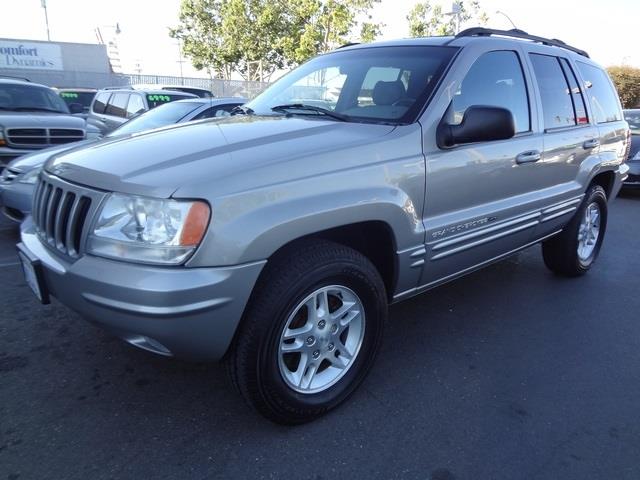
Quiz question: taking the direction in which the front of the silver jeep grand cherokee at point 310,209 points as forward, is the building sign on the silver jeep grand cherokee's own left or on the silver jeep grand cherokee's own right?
on the silver jeep grand cherokee's own right

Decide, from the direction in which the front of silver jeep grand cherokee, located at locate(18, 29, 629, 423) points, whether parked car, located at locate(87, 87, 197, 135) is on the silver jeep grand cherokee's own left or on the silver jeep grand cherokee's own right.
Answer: on the silver jeep grand cherokee's own right

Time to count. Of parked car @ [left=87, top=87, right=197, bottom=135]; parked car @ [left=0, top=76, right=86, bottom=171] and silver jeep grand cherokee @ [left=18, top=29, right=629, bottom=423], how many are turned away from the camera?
0

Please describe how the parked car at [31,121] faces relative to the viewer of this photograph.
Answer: facing the viewer and to the right of the viewer

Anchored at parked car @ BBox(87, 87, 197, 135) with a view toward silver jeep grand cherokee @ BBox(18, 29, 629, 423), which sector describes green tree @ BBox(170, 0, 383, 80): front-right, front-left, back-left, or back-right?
back-left

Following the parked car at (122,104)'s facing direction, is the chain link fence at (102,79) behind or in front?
behind

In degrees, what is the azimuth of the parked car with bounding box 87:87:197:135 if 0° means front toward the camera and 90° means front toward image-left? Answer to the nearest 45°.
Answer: approximately 315°

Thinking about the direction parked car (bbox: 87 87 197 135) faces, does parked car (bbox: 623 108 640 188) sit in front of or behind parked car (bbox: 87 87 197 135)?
in front

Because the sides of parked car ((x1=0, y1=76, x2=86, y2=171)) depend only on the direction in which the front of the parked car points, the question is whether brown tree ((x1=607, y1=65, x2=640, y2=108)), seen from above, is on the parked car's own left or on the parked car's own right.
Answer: on the parked car's own left

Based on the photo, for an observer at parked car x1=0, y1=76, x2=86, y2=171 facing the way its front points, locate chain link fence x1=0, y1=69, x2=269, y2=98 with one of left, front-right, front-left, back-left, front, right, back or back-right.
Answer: back-left

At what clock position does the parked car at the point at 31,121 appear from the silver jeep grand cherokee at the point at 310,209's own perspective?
The parked car is roughly at 3 o'clock from the silver jeep grand cherokee.

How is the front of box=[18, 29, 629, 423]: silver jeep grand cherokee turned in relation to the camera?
facing the viewer and to the left of the viewer

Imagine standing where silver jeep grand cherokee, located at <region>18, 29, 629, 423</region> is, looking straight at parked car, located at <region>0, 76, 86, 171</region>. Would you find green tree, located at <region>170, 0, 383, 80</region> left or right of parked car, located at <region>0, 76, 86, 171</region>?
right

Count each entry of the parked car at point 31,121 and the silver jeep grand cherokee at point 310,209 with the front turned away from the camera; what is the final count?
0

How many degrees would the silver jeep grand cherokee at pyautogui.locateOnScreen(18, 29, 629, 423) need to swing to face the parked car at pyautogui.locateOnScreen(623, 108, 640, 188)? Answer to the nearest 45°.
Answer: approximately 180°

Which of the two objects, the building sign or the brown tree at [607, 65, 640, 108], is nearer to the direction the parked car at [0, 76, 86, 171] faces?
the brown tree

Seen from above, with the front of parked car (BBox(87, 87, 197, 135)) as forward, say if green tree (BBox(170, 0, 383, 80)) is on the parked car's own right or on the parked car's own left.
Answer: on the parked car's own left
